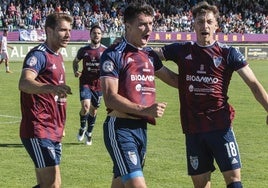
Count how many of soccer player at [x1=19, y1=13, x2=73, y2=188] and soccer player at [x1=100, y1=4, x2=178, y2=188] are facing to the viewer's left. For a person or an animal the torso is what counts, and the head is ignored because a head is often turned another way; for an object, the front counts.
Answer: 0

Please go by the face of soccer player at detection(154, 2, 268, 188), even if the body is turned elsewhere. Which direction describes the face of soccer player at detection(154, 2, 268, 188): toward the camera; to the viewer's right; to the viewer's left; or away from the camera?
toward the camera

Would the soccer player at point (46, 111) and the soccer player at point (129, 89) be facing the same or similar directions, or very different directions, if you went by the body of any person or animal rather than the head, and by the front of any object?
same or similar directions

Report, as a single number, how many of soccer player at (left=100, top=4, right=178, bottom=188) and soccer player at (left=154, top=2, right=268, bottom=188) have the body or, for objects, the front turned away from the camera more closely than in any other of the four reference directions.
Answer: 0

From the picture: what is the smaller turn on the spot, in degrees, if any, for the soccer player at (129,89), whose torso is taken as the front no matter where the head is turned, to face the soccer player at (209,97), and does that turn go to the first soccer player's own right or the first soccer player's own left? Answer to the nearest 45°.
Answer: approximately 90° to the first soccer player's own left

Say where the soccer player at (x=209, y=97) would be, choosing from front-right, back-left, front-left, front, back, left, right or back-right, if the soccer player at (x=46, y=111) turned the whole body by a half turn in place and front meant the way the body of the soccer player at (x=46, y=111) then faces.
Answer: back-right

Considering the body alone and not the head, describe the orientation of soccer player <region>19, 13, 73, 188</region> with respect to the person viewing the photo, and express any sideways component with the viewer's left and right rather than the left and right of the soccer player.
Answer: facing the viewer and to the right of the viewer

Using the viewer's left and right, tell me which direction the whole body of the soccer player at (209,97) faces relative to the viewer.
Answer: facing the viewer

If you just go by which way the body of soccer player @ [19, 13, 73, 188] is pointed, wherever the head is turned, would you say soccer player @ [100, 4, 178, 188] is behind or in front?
in front
